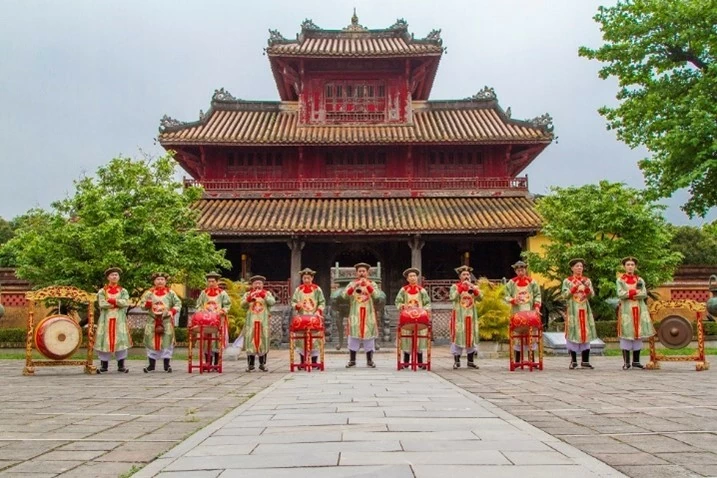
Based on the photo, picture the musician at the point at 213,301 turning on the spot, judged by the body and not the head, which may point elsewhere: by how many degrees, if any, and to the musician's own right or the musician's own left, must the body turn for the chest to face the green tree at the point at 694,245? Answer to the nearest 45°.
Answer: approximately 135° to the musician's own left

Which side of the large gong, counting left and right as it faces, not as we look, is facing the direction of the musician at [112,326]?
right

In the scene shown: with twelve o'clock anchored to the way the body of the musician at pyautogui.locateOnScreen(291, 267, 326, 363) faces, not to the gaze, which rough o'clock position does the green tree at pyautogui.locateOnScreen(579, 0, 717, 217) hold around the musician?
The green tree is roughly at 8 o'clock from the musician.

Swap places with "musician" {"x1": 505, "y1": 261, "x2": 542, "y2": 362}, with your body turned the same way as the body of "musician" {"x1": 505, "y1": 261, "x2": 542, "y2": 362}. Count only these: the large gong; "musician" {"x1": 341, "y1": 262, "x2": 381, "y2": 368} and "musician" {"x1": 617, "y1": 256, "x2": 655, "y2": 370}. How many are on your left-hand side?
2

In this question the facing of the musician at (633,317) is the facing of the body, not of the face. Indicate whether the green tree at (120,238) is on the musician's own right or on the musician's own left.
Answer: on the musician's own right

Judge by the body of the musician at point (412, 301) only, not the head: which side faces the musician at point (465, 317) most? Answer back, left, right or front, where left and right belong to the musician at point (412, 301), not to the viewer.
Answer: left

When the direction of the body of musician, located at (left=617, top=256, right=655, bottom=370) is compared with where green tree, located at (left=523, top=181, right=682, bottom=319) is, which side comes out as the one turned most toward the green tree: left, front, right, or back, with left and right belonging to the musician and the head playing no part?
back

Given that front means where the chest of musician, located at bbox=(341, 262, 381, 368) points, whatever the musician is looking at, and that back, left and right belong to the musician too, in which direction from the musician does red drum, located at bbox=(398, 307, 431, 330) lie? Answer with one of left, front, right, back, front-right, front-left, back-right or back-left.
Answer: front-left

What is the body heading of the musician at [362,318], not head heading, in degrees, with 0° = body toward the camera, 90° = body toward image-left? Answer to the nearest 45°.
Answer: approximately 0°

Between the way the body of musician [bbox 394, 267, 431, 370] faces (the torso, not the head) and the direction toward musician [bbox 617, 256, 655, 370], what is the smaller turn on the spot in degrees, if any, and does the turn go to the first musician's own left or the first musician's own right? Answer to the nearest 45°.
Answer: approximately 90° to the first musician's own left

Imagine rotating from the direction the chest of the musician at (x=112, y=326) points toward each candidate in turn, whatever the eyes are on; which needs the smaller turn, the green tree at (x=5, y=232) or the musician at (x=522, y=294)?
the musician

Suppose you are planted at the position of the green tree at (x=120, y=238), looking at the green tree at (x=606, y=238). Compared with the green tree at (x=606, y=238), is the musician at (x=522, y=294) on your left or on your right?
right
